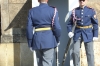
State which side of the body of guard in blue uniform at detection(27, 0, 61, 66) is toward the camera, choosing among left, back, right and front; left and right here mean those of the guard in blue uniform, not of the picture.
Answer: back

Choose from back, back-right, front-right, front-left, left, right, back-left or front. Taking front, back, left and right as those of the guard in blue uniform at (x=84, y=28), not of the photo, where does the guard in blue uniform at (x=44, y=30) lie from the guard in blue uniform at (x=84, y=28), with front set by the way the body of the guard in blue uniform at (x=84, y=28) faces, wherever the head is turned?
front-right

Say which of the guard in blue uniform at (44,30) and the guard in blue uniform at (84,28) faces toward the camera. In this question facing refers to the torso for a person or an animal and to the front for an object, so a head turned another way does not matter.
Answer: the guard in blue uniform at (84,28)

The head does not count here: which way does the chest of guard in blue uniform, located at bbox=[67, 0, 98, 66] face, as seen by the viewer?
toward the camera

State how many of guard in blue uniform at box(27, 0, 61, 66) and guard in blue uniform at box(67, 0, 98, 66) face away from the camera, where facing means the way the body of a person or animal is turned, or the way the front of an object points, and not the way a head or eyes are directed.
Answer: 1

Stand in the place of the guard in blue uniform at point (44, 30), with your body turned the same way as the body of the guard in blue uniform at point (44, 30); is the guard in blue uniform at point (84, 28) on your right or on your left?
on your right

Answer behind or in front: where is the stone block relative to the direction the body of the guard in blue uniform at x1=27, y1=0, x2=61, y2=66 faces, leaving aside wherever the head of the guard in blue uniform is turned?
in front

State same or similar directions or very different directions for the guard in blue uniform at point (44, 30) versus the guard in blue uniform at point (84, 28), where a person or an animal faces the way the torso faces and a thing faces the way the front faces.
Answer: very different directions

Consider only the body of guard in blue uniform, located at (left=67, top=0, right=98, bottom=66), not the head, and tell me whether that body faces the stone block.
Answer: no

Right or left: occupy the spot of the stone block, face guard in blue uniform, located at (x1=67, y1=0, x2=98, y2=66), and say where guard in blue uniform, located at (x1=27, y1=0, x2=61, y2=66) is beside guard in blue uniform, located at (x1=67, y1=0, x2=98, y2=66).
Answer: right
